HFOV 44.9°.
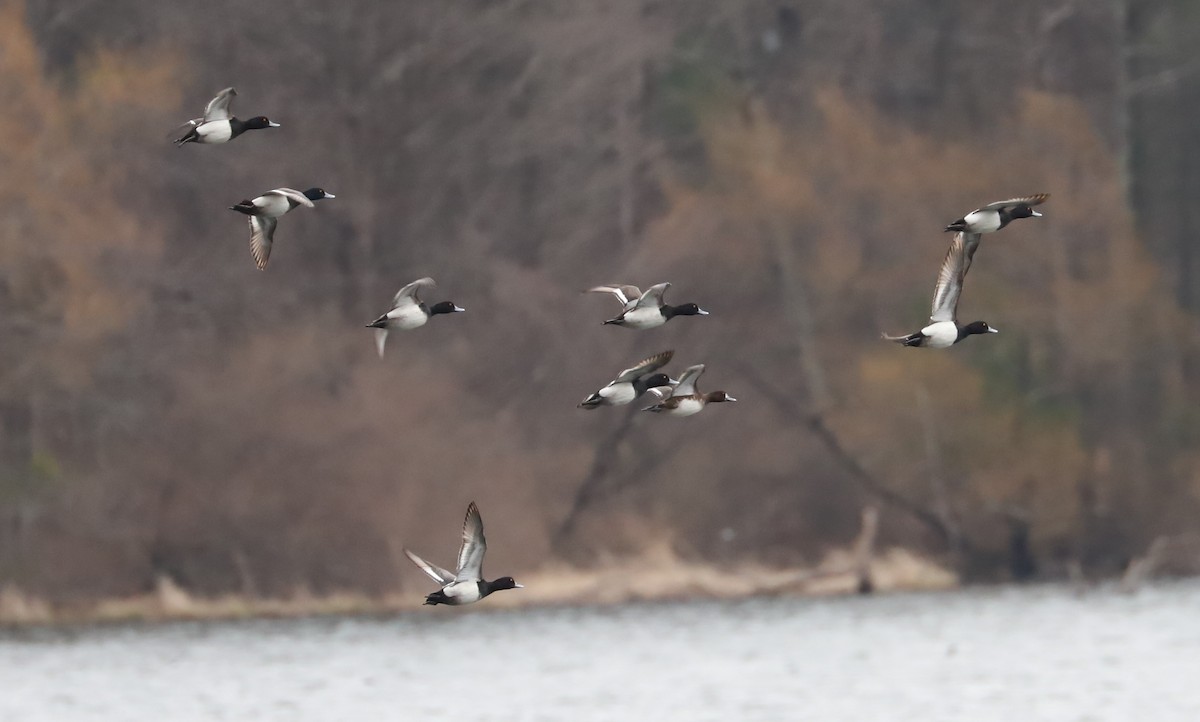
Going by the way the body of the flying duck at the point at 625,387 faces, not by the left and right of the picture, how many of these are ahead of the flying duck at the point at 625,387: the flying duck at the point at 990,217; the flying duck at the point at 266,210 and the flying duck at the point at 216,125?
1

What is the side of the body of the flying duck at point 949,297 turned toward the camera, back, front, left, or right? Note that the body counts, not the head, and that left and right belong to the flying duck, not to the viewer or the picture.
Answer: right

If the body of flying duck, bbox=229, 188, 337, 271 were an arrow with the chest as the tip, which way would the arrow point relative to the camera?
to the viewer's right

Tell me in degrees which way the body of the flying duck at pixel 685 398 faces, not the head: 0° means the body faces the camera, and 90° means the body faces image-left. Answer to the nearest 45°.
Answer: approximately 270°

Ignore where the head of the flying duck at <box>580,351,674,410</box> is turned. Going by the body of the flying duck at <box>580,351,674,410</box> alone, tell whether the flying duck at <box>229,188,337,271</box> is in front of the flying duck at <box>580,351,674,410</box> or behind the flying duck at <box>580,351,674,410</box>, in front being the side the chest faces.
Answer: behind

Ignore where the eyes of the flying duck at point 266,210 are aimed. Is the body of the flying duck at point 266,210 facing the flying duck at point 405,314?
yes

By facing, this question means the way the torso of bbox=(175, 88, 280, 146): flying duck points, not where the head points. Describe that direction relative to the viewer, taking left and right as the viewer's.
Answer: facing to the right of the viewer

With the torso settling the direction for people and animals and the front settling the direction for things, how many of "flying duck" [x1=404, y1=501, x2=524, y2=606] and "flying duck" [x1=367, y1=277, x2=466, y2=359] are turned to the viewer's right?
2

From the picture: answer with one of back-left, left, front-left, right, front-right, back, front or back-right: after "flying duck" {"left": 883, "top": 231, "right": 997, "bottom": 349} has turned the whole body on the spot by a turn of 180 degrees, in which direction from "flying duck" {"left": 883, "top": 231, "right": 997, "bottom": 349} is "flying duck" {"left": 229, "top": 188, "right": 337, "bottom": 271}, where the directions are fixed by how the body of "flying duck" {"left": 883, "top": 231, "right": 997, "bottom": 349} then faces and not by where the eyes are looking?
front

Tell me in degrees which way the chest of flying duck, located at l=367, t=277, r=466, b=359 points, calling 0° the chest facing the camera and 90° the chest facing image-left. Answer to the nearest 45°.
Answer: approximately 270°

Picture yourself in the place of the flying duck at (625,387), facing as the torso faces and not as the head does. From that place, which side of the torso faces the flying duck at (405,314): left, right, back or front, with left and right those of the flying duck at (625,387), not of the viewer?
back

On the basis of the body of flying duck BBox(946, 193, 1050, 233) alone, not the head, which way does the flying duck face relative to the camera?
to the viewer's right
